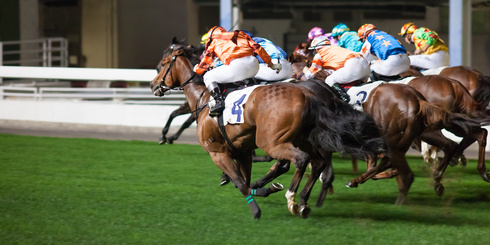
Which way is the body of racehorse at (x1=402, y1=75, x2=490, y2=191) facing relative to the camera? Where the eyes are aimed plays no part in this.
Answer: to the viewer's left

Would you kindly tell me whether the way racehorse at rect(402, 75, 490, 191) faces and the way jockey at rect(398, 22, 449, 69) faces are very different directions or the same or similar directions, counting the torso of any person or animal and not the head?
same or similar directions

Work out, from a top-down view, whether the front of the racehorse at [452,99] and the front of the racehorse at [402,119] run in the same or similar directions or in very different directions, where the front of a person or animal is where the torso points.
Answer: same or similar directions

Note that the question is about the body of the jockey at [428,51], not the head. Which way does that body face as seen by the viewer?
to the viewer's left

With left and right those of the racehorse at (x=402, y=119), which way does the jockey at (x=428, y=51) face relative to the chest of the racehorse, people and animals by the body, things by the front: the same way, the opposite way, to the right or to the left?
the same way

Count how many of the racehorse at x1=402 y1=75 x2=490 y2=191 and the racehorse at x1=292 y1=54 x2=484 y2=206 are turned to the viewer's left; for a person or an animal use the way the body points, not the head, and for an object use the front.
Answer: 2

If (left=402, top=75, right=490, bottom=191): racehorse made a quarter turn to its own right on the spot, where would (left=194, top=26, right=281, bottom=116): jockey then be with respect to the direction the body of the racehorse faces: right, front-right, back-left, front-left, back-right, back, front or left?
back-left

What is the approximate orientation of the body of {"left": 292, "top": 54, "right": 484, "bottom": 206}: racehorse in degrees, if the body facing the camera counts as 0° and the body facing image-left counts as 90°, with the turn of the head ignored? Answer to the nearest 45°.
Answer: approximately 90°
